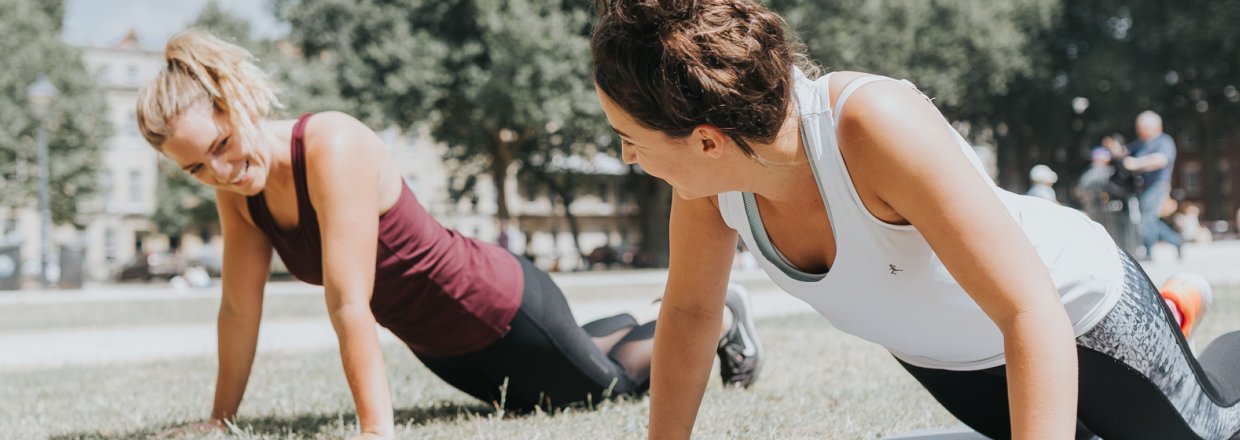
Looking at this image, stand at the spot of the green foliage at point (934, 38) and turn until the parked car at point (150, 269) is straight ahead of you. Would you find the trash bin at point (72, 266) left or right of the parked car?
left
